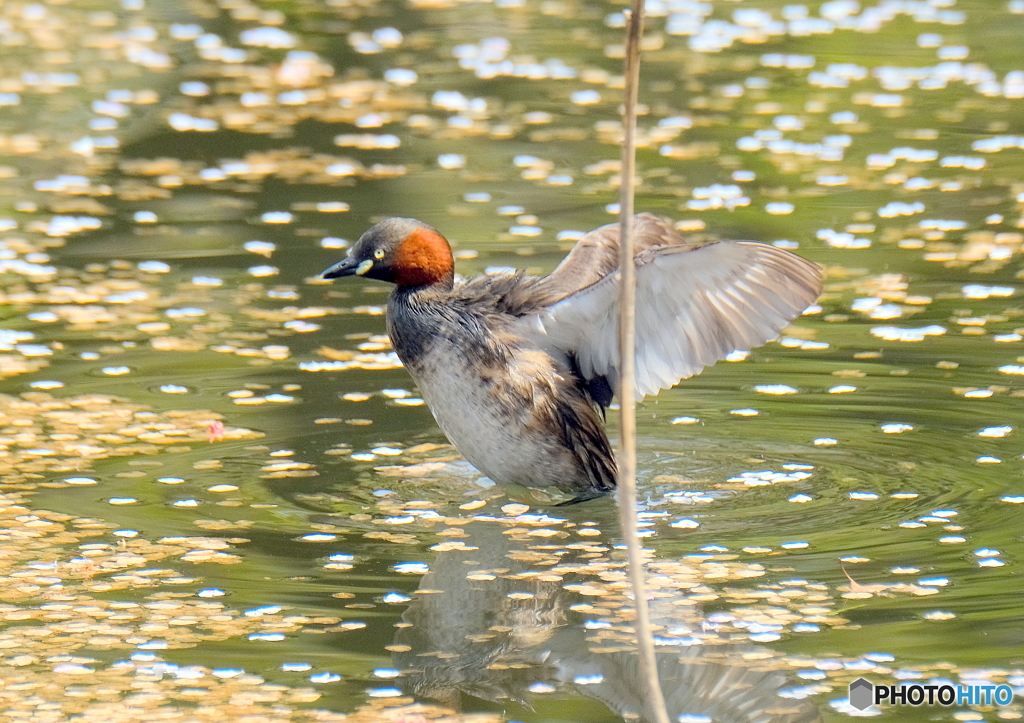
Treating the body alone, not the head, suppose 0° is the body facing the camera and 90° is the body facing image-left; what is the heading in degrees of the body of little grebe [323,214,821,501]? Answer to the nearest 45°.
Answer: approximately 90°

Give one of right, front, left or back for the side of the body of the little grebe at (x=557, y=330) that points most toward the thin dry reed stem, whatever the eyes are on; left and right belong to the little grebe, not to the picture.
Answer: left
